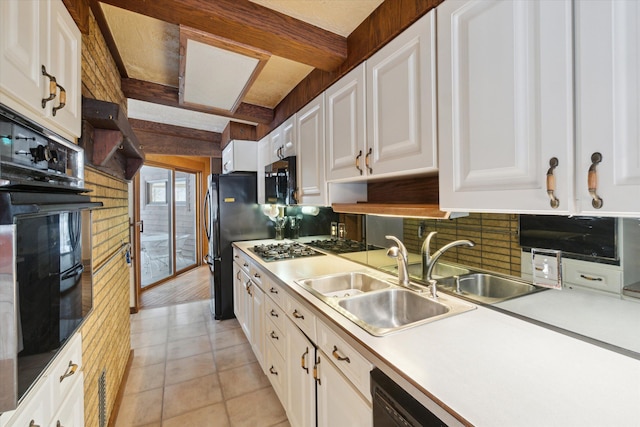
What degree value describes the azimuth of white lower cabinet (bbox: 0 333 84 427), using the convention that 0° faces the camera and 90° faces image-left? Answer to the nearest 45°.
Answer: approximately 270°

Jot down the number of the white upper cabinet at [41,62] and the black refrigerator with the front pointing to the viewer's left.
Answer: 1

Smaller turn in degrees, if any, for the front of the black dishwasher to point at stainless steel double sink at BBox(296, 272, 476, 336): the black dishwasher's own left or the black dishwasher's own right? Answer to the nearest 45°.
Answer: approximately 135° to the black dishwasher's own right

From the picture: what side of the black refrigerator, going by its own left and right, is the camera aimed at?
left

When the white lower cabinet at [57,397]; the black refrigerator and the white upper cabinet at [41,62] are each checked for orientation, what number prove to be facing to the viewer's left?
1

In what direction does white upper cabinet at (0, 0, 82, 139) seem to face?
to the viewer's right

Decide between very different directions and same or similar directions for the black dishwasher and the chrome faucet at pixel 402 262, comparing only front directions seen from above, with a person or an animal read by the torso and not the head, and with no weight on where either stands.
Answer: same or similar directions

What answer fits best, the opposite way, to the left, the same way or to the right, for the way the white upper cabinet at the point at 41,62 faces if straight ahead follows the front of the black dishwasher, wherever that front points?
the opposite way

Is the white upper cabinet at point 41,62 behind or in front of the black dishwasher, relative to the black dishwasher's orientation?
in front

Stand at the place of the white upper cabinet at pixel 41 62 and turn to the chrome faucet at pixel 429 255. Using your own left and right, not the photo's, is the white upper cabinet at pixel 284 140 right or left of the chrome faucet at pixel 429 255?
left

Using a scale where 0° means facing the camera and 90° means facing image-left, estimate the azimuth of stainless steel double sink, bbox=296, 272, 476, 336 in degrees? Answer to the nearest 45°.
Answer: approximately 45°

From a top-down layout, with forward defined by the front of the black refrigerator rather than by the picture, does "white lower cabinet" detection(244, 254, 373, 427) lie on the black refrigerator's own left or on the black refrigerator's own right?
on the black refrigerator's own left

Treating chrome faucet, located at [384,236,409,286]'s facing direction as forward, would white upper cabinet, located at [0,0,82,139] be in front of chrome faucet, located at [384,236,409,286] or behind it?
in front

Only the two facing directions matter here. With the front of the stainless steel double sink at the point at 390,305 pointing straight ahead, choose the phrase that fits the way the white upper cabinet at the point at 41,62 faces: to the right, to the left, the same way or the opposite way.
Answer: the opposite way

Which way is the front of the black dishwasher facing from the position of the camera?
facing the viewer and to the left of the viewer
